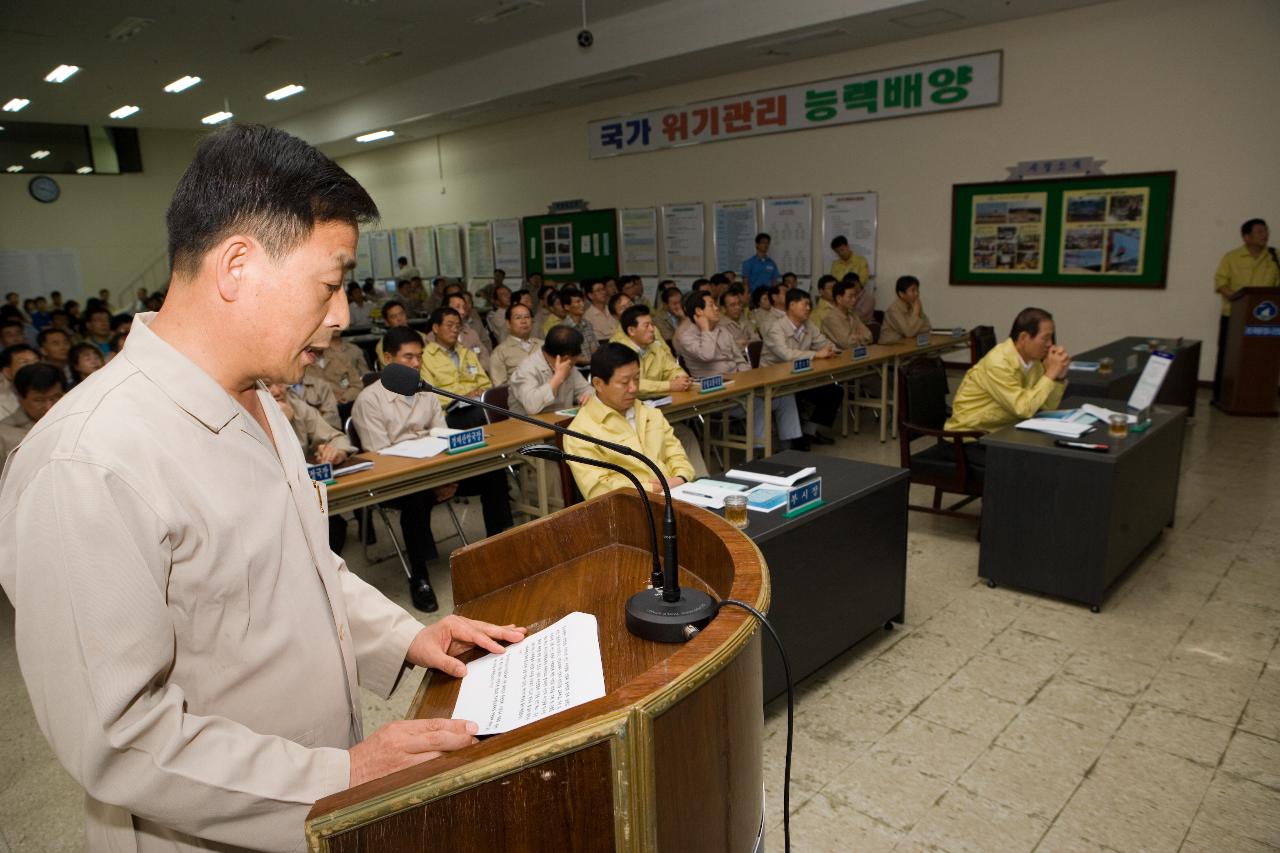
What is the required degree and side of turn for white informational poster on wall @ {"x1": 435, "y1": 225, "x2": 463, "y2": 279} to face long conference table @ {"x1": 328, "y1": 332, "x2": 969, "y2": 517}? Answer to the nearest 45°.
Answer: approximately 45° to its left

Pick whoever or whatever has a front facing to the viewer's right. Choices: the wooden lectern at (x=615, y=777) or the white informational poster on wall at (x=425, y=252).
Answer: the wooden lectern

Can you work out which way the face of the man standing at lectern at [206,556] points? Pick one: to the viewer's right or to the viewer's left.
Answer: to the viewer's right

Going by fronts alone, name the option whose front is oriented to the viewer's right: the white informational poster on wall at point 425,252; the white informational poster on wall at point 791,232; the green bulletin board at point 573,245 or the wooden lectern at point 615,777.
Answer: the wooden lectern

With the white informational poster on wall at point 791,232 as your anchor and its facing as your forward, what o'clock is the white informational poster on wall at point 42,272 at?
the white informational poster on wall at point 42,272 is roughly at 2 o'clock from the white informational poster on wall at point 791,232.

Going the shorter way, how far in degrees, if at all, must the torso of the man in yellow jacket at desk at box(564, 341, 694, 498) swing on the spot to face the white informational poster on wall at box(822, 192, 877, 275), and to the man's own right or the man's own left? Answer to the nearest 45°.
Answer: approximately 90° to the man's own left

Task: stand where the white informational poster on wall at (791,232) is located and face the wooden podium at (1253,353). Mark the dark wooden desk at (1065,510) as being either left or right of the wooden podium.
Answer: right

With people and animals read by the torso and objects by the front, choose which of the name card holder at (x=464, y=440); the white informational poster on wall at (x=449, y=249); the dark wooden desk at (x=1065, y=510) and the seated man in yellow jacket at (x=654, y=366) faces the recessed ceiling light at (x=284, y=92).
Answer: the white informational poster on wall

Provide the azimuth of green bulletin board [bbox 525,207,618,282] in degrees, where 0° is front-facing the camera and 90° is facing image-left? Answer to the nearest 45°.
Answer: approximately 45°

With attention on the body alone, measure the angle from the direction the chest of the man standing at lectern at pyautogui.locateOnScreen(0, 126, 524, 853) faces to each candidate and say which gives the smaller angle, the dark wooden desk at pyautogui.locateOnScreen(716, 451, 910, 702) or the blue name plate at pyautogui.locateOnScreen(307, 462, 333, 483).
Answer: the dark wooden desk
